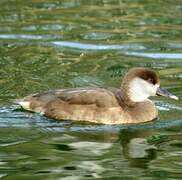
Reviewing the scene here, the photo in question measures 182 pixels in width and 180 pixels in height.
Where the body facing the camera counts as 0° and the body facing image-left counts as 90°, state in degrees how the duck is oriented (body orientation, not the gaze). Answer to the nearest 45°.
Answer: approximately 270°
